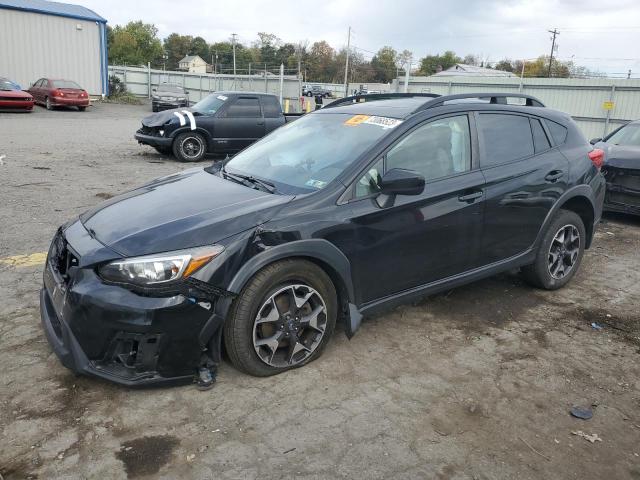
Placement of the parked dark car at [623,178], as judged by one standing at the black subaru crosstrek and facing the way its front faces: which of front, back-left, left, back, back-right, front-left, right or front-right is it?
back

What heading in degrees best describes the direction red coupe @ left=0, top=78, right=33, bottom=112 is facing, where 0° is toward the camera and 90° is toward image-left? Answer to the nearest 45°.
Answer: approximately 315°

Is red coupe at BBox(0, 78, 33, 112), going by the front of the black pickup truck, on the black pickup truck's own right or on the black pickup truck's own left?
on the black pickup truck's own right

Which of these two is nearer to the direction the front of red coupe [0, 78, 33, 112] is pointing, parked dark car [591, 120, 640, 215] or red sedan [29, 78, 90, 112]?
the parked dark car

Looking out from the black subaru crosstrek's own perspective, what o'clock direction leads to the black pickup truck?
The black pickup truck is roughly at 4 o'clock from the black subaru crosstrek.

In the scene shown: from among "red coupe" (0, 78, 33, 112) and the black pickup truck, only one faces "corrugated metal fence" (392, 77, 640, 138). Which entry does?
the red coupe

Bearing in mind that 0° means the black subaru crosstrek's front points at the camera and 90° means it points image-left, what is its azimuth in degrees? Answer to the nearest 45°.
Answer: approximately 45°

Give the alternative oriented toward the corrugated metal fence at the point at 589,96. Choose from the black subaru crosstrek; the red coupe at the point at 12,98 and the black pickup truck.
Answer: the red coupe

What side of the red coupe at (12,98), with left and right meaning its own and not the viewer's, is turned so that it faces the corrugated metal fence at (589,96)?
front

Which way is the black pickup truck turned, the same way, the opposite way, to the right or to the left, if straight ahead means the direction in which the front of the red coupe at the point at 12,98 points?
to the right

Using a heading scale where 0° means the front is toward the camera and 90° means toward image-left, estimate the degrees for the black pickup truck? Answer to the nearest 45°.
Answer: approximately 45°
